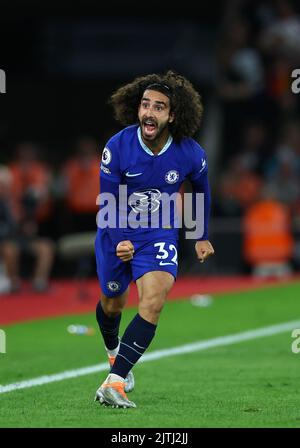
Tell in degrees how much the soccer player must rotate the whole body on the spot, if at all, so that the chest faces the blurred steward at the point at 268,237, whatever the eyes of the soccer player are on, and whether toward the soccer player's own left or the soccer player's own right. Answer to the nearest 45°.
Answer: approximately 180°

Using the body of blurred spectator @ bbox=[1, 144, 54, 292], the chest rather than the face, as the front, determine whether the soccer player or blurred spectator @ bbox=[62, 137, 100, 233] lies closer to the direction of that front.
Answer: the soccer player

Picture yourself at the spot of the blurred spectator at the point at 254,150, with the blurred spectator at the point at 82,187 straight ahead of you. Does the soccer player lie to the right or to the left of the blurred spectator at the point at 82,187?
left

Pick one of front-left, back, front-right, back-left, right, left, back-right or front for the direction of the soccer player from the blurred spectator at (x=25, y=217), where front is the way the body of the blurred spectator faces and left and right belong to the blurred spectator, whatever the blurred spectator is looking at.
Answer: front

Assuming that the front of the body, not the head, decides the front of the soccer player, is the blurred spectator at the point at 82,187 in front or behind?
behind

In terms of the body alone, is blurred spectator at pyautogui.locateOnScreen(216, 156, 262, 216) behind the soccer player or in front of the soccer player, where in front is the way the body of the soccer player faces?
behind

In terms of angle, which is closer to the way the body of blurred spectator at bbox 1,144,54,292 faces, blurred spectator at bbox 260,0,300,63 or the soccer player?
the soccer player

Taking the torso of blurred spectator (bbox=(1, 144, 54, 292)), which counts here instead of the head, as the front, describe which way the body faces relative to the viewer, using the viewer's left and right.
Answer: facing the viewer

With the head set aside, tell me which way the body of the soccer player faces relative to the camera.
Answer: toward the camera

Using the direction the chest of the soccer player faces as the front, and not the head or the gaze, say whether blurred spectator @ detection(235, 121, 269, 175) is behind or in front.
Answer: behind

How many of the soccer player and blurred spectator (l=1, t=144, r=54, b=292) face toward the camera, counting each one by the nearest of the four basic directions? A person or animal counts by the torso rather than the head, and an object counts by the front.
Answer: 2

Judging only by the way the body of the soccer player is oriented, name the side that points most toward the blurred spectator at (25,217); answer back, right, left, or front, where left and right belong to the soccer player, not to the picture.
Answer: back

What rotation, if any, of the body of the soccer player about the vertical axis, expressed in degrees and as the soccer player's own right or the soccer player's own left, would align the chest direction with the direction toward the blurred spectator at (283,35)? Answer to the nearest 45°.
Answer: approximately 180°
